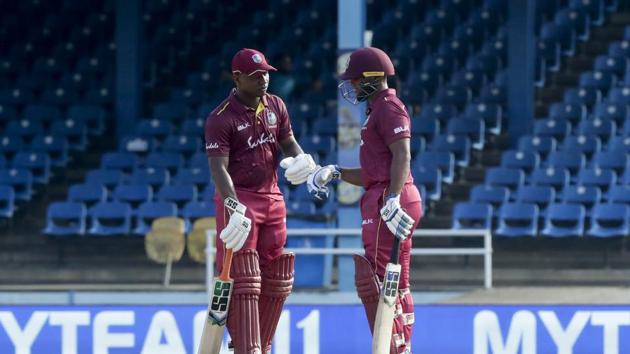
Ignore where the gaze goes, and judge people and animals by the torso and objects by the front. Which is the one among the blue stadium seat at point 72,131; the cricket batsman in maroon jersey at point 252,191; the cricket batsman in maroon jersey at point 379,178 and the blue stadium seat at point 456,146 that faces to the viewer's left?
the cricket batsman in maroon jersey at point 379,178

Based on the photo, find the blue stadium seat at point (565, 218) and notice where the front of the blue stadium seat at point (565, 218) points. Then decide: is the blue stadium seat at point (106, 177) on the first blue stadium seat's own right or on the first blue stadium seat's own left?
on the first blue stadium seat's own right

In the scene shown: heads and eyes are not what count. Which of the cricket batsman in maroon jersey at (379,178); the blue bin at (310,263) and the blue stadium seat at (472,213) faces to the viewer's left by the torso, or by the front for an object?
the cricket batsman in maroon jersey

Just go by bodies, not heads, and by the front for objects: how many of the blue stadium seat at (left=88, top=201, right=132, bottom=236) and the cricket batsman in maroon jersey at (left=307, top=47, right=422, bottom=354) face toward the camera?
1

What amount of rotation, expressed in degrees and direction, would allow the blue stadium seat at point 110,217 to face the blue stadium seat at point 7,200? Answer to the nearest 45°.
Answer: approximately 135° to its right
